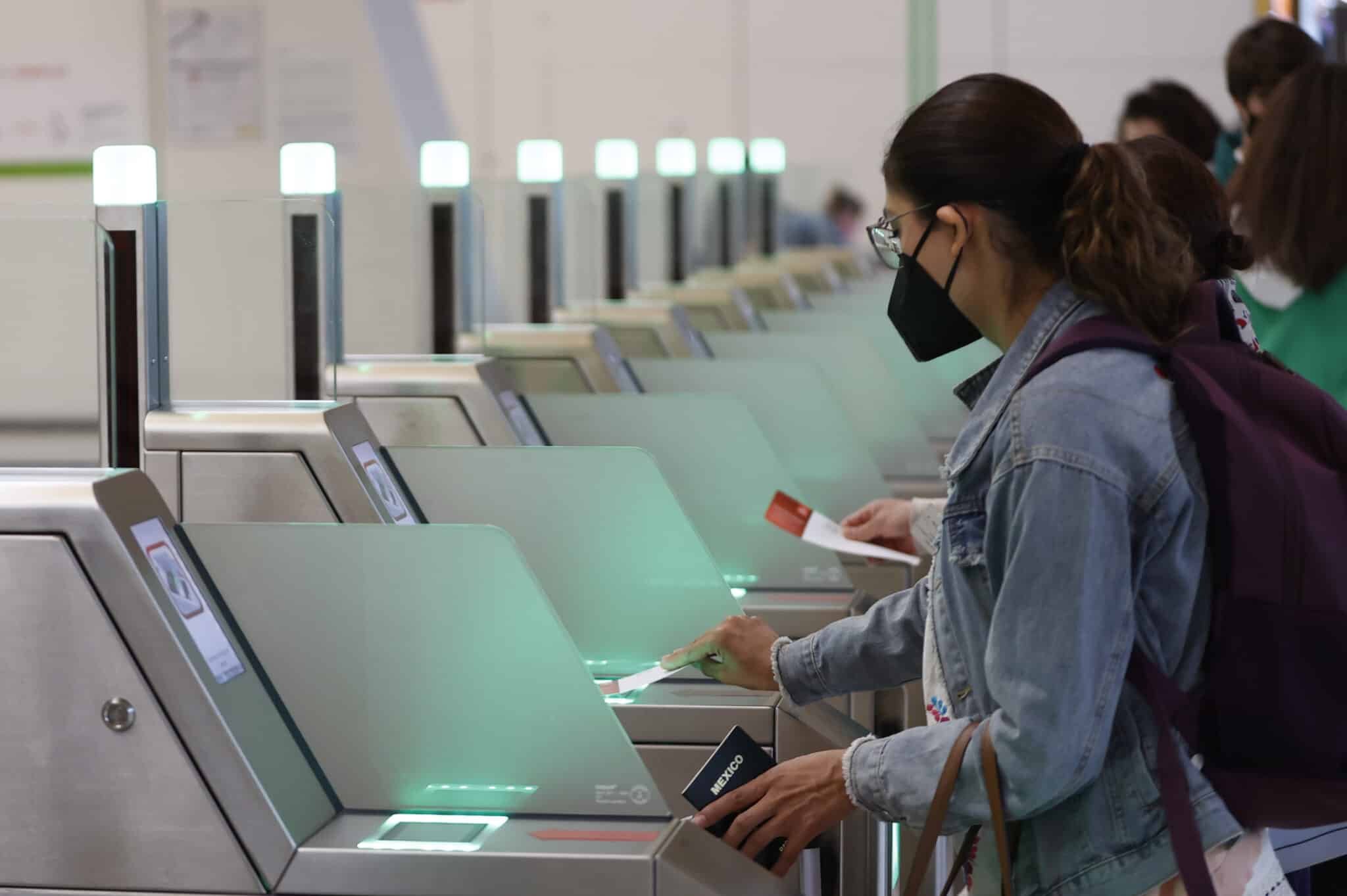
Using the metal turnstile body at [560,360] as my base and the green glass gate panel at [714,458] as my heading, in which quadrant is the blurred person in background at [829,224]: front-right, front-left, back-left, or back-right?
back-left

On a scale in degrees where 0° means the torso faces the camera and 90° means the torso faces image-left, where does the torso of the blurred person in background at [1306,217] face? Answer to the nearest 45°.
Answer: approximately 135°

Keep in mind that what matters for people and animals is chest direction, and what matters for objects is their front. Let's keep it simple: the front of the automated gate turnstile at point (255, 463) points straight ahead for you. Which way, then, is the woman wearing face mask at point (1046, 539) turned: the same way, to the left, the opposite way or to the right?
the opposite way

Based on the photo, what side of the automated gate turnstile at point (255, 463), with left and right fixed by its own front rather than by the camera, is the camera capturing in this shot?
right

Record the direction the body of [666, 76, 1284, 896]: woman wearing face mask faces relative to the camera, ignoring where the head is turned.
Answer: to the viewer's left

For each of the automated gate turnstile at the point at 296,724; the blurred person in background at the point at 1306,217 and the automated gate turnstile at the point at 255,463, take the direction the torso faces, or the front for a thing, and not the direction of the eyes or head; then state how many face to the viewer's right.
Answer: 2

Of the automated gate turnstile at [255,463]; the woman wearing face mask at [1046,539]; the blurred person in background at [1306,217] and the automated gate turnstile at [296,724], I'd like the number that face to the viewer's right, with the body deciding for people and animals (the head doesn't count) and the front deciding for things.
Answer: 2

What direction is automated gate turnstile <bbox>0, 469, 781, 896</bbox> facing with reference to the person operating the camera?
facing to the right of the viewer
